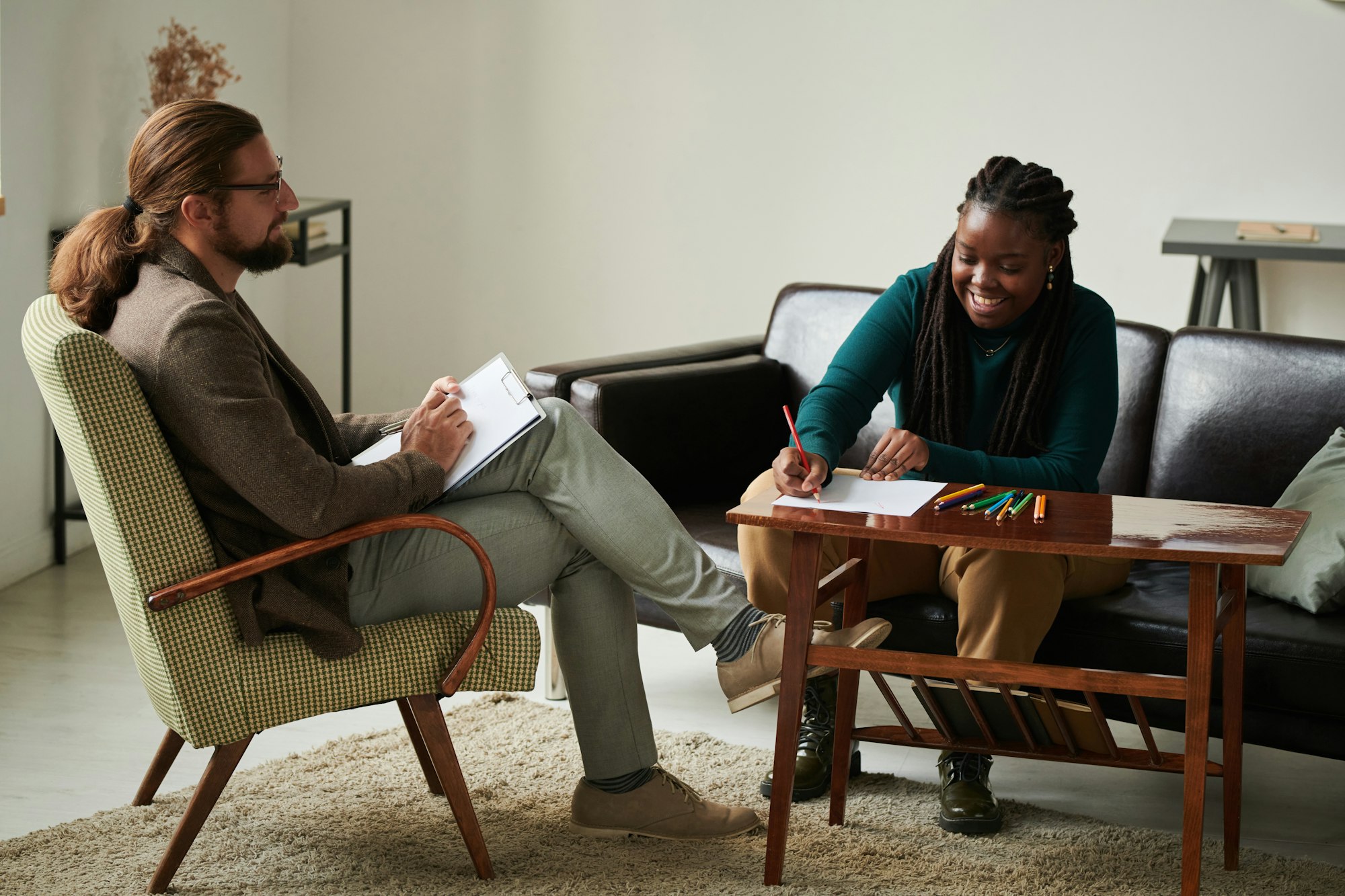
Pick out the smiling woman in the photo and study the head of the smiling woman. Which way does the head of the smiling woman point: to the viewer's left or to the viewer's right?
to the viewer's left

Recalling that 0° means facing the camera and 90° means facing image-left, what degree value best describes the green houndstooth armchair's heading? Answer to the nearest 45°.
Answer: approximately 270°

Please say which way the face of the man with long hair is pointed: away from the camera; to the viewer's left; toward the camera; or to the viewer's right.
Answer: to the viewer's right

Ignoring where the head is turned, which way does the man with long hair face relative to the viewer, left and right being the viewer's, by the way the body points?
facing to the right of the viewer
